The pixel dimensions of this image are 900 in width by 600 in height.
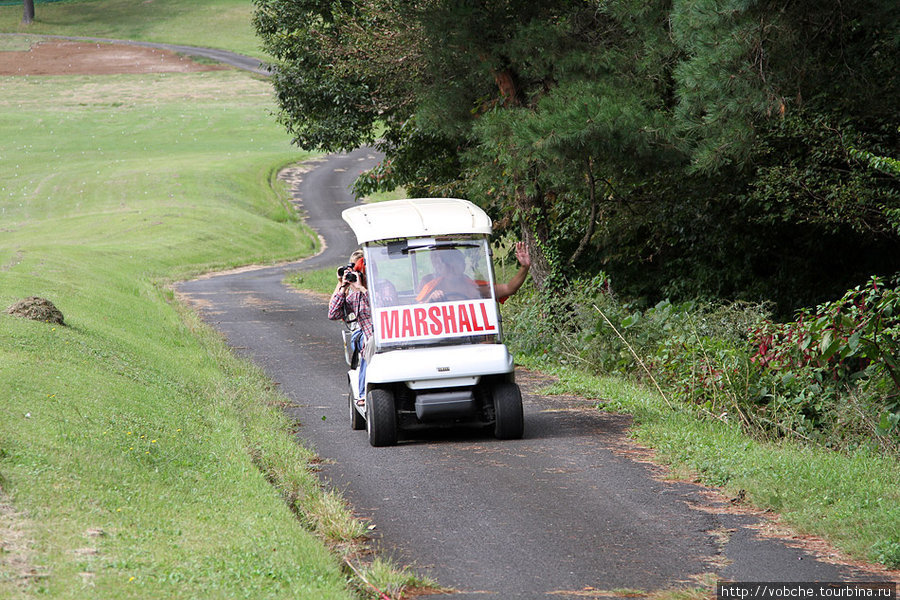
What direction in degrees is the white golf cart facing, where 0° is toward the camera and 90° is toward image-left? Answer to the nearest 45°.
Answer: approximately 0°

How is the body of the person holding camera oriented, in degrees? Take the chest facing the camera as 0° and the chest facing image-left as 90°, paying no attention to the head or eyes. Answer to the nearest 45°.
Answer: approximately 0°
